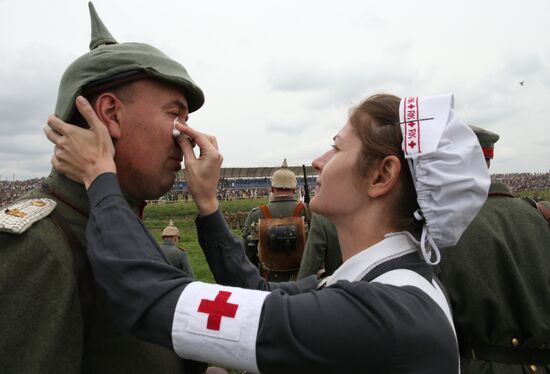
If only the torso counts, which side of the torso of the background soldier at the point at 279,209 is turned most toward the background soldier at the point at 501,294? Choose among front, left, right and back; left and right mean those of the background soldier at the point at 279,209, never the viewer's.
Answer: back

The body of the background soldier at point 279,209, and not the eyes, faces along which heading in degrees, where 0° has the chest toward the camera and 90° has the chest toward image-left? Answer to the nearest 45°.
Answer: approximately 180°

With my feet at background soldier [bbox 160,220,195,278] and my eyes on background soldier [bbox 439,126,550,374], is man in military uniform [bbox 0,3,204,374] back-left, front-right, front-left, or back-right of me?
front-right

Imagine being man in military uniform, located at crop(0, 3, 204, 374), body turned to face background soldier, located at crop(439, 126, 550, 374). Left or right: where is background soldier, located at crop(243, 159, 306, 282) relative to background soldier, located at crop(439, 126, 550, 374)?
left

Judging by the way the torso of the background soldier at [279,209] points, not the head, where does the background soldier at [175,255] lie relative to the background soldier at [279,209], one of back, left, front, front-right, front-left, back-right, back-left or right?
left

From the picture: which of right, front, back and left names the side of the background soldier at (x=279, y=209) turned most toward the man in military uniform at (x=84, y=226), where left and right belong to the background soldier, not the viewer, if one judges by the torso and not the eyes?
back

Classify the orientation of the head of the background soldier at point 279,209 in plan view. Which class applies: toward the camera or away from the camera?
away from the camera

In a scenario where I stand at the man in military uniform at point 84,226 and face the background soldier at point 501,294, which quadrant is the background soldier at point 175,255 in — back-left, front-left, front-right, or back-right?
front-left
